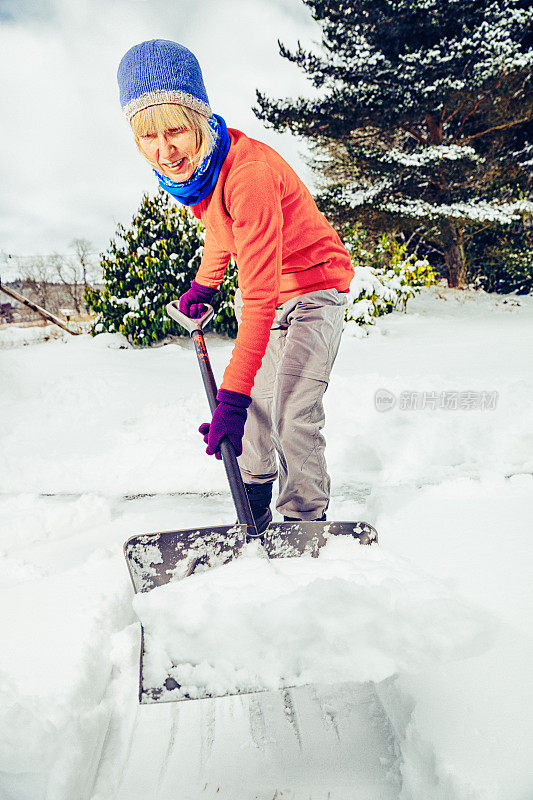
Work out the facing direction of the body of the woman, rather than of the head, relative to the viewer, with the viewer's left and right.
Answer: facing the viewer and to the left of the viewer

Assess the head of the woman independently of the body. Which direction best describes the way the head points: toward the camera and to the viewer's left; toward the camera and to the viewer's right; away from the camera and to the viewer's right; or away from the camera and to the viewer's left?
toward the camera and to the viewer's left

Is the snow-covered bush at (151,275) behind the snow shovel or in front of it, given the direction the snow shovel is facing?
behind

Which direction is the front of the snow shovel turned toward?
toward the camera

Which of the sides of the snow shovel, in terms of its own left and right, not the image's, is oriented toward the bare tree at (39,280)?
back

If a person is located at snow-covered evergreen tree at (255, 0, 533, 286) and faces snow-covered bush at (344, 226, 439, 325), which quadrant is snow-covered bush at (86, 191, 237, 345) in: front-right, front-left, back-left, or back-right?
front-right

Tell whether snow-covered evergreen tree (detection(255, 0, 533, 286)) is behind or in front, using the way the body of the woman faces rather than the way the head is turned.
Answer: behind

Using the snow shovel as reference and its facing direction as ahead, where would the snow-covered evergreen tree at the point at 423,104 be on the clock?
The snow-covered evergreen tree is roughly at 7 o'clock from the snow shovel.

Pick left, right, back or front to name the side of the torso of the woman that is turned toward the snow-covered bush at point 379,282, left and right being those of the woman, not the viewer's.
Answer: back

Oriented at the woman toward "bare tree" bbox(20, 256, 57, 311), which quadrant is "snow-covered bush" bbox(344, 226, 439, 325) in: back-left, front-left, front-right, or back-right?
front-right

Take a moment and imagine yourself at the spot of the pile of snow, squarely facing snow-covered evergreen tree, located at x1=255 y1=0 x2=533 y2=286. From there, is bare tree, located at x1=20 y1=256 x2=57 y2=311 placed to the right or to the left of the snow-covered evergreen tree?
left
